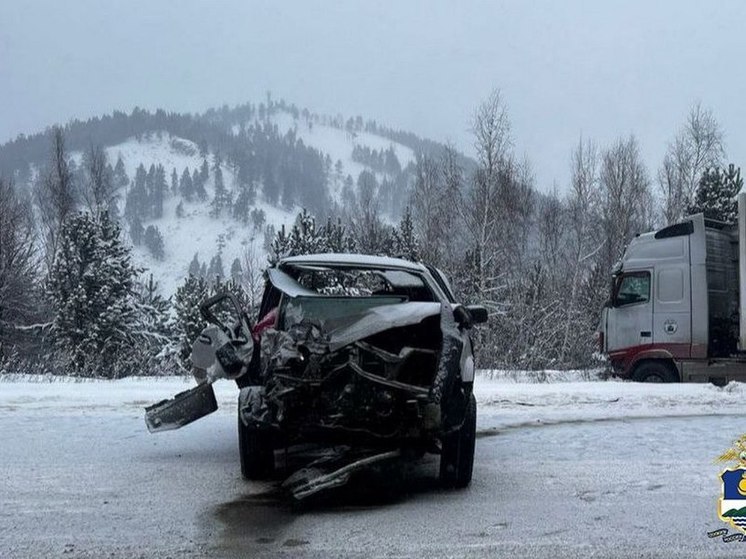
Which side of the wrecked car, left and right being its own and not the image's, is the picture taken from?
front

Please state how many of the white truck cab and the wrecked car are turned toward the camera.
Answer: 1

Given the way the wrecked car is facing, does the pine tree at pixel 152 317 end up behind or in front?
behind

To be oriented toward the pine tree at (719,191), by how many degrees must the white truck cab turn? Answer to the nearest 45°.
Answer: approximately 90° to its right

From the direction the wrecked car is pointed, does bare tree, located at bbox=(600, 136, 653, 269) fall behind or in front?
behind

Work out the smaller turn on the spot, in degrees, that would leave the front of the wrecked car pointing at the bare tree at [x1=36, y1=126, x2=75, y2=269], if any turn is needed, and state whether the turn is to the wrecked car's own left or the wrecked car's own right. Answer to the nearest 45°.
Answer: approximately 180°

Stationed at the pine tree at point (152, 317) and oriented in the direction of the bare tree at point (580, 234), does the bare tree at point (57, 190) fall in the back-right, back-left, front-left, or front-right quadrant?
back-left

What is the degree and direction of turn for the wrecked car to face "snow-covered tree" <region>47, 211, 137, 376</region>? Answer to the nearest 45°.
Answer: approximately 180°

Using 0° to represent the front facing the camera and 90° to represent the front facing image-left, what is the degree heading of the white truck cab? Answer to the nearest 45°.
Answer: approximately 90°

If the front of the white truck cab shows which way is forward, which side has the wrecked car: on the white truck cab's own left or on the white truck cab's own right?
on the white truck cab's own left

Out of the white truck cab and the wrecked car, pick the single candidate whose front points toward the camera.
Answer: the wrecked car
